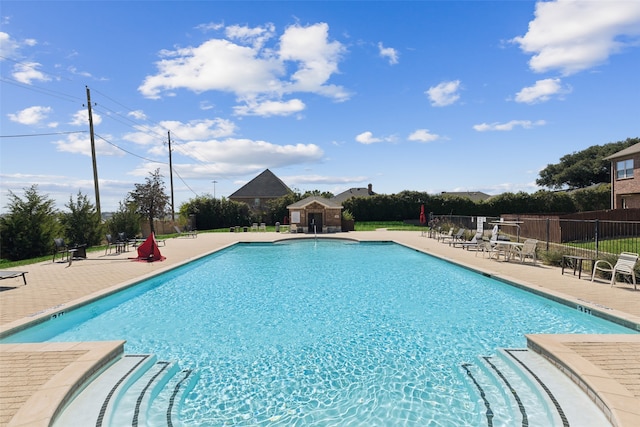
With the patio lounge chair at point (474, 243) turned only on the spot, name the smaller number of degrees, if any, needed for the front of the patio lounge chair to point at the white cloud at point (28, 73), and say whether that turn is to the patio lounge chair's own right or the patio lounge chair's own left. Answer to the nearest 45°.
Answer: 0° — it already faces it

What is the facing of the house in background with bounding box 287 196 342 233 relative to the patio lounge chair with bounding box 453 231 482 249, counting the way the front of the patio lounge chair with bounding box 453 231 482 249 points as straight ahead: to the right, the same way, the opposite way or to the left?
to the left

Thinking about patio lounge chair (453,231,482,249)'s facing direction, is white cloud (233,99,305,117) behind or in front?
in front

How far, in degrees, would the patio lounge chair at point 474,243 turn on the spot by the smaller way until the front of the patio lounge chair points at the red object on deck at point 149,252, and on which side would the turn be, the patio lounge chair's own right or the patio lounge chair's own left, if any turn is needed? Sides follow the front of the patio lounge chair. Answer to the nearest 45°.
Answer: approximately 45° to the patio lounge chair's own left

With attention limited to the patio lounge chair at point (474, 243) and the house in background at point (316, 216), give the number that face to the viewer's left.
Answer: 1

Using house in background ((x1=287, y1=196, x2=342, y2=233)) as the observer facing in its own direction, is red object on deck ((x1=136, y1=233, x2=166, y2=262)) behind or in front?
in front

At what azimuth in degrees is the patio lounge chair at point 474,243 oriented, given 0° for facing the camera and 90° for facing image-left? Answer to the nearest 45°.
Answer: approximately 90°

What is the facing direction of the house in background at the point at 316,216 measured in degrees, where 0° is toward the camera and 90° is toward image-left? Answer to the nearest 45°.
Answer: approximately 0°

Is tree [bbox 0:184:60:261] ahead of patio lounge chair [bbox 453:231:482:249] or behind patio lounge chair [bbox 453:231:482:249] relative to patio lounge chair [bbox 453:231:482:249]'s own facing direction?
ahead

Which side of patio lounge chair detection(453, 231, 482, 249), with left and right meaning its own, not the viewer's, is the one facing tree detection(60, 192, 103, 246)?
front

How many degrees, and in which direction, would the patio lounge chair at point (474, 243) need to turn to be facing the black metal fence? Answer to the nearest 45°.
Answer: approximately 180°

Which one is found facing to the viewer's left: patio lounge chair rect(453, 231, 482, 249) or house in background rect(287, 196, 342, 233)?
the patio lounge chair
